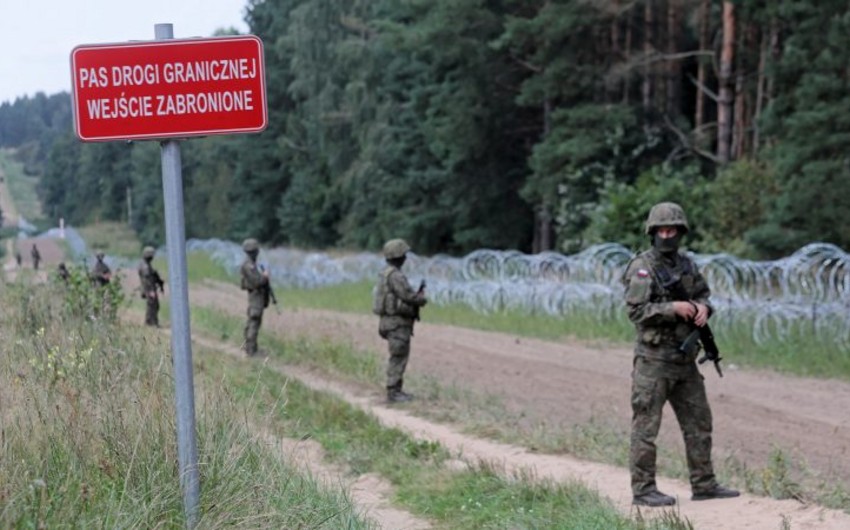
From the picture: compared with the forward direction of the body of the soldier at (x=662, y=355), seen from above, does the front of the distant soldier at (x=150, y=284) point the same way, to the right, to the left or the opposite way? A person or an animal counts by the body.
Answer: to the left

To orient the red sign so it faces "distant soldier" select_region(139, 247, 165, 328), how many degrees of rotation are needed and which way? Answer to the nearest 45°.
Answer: approximately 180°

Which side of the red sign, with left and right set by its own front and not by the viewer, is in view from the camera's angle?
front

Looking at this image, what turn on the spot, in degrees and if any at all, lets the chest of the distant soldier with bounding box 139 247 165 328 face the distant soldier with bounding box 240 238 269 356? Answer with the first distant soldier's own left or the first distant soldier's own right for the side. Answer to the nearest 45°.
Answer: approximately 90° to the first distant soldier's own right

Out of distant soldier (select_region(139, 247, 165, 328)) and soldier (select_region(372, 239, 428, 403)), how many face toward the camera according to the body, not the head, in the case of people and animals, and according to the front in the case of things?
0

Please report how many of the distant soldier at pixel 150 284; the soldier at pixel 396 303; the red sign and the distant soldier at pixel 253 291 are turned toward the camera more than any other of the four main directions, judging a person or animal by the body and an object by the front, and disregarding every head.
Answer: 1

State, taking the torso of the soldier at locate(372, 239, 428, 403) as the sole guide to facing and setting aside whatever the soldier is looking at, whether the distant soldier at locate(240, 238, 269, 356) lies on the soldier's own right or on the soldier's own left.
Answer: on the soldier's own left

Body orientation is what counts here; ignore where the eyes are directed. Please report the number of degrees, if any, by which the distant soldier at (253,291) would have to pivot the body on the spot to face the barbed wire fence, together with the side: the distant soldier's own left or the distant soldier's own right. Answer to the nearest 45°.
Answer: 0° — they already face it

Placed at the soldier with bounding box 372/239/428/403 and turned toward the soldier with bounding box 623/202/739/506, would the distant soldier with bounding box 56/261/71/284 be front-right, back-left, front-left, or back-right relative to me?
back-right

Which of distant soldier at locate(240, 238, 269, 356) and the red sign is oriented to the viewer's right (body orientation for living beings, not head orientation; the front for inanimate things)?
the distant soldier

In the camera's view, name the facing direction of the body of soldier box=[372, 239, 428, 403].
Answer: to the viewer's right

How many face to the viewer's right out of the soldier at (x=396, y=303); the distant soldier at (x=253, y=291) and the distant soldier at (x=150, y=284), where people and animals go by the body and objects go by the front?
3

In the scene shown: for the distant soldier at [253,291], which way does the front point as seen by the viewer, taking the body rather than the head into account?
to the viewer's right

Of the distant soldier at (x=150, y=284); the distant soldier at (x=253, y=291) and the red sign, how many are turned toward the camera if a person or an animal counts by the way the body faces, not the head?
1

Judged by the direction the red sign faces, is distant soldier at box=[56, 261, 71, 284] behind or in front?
behind
